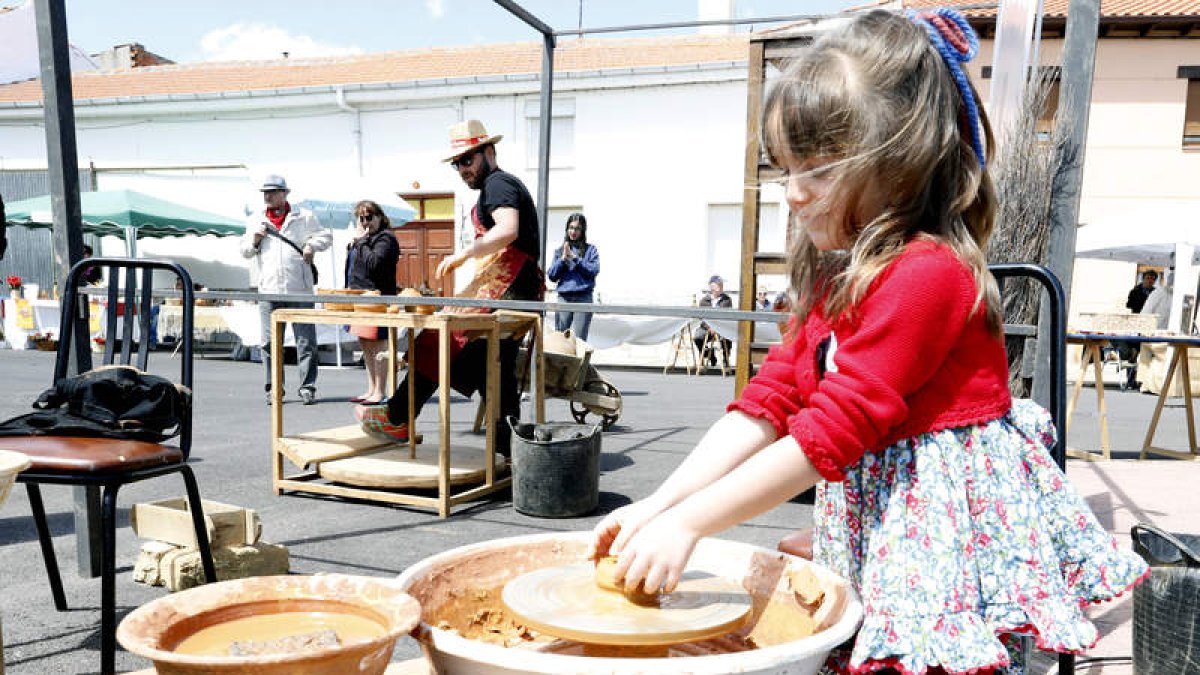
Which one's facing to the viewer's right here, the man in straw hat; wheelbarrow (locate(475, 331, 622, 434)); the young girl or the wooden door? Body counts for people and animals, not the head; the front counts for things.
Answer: the wheelbarrow

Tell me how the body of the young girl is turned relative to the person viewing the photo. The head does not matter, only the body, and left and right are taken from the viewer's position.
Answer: facing to the left of the viewer

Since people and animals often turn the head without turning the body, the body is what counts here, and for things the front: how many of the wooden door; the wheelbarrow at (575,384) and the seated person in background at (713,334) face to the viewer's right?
1

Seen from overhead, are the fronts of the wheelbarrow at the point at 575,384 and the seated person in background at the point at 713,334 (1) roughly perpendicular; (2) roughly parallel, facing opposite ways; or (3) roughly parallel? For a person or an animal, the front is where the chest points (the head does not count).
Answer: roughly perpendicular

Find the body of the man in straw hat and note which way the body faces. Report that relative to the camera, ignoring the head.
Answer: to the viewer's left

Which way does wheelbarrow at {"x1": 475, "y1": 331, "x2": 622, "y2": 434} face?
to the viewer's right

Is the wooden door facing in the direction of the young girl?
yes

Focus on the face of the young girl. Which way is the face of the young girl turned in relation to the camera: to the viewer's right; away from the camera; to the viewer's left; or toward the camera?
to the viewer's left

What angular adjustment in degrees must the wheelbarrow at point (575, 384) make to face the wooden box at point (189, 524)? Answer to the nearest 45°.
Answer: approximately 135° to its right
